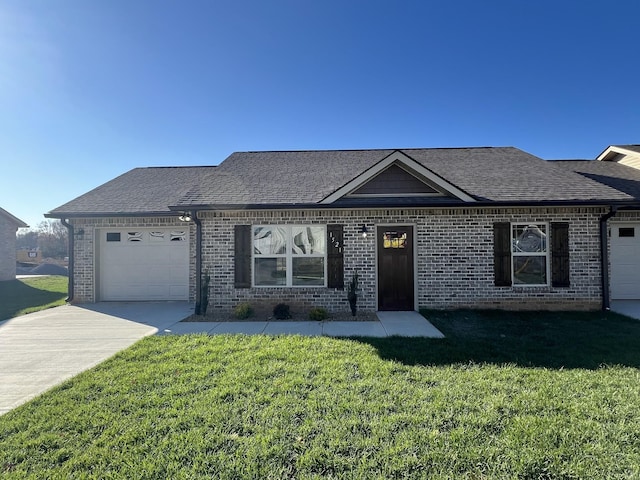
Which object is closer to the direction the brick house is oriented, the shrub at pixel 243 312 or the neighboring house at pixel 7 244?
the shrub

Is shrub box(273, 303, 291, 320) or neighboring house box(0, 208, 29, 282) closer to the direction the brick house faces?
the shrub

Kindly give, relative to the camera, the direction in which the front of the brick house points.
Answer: facing the viewer

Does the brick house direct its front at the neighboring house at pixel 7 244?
no

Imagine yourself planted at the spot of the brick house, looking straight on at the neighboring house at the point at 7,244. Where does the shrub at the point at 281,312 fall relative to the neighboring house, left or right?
left
